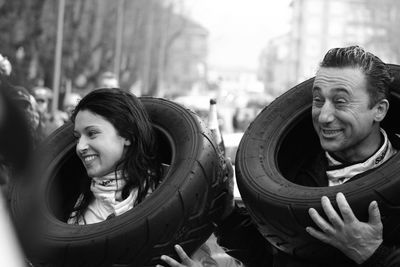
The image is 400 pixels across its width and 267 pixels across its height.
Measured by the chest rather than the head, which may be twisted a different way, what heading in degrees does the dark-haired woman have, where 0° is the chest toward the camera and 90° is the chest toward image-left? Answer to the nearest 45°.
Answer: approximately 45°

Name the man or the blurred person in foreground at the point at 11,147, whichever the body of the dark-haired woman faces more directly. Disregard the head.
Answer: the blurred person in foreground

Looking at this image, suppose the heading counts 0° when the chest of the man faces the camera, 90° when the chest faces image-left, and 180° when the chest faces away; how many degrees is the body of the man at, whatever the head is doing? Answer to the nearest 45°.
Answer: approximately 45°

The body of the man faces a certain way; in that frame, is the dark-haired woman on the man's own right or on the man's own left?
on the man's own right

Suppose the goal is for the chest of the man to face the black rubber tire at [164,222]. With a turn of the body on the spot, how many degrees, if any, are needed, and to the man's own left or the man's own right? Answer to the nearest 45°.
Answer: approximately 45° to the man's own right
